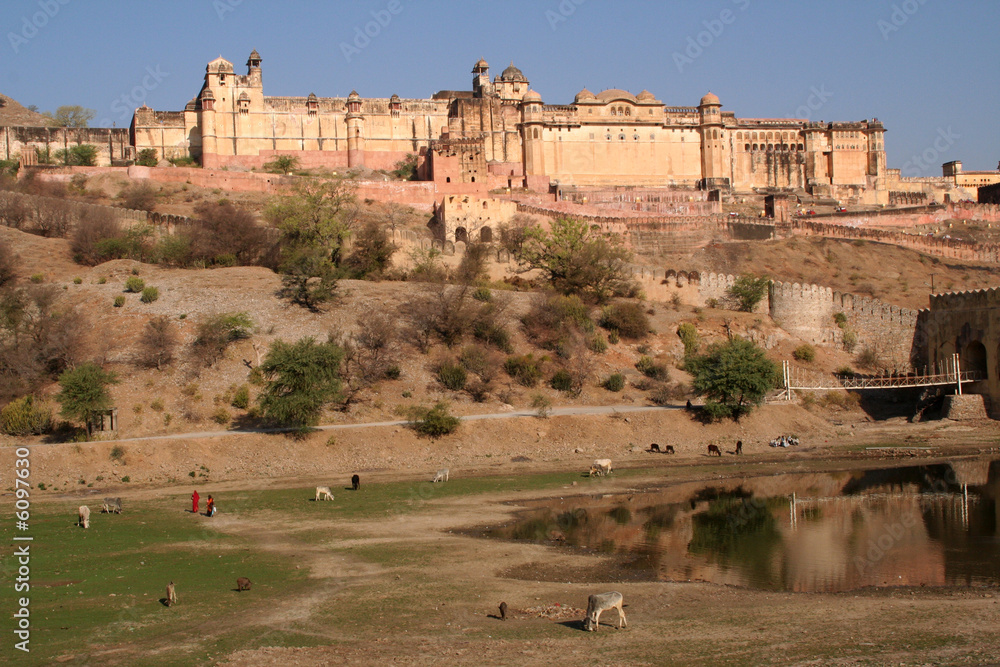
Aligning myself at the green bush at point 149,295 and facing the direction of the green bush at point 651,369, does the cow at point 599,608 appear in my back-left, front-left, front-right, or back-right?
front-right

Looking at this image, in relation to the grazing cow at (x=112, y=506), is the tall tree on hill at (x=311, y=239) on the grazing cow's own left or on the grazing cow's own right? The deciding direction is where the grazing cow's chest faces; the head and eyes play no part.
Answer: on the grazing cow's own right

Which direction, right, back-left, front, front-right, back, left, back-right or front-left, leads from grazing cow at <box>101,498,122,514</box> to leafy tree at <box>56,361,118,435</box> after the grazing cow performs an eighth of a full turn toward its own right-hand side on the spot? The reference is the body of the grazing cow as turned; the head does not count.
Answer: front-right

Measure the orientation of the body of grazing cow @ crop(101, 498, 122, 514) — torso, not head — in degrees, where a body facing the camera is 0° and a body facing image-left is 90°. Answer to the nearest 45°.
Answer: approximately 90°

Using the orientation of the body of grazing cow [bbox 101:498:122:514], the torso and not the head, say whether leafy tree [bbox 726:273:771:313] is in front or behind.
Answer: behind

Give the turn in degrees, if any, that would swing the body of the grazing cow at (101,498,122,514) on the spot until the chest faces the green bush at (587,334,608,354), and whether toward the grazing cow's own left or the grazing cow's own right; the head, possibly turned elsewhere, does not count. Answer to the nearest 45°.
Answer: approximately 135° to the grazing cow's own right

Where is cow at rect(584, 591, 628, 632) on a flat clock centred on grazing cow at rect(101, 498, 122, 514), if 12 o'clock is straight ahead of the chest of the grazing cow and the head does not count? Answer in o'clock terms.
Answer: The cow is roughly at 8 o'clock from the grazing cow.
